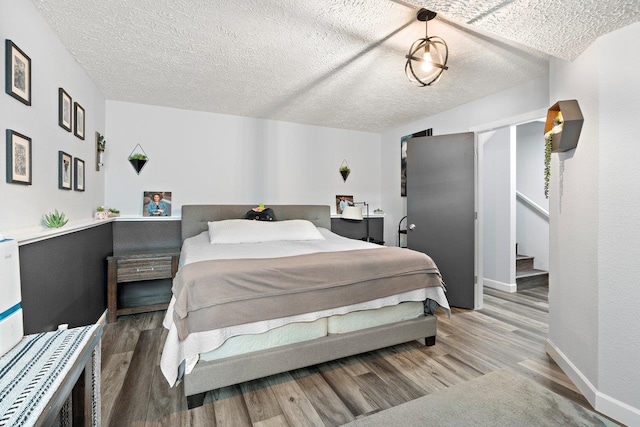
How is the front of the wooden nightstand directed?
toward the camera

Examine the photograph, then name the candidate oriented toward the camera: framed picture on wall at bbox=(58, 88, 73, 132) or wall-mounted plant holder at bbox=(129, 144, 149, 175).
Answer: the wall-mounted plant holder

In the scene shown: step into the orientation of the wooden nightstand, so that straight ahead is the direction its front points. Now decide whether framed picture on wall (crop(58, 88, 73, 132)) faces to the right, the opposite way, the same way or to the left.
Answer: to the left

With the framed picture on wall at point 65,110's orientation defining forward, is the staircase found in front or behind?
in front

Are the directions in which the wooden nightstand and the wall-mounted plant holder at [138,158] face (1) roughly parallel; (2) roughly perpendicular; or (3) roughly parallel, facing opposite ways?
roughly parallel

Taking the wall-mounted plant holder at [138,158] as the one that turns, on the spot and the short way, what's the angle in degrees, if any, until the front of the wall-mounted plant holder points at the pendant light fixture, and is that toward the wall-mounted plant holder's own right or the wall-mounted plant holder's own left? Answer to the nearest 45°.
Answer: approximately 45° to the wall-mounted plant holder's own left

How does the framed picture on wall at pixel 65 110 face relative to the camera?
to the viewer's right

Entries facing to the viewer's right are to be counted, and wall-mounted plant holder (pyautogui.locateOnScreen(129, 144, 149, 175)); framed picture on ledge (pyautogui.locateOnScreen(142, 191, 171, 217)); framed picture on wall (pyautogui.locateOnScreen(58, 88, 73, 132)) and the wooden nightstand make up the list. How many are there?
1

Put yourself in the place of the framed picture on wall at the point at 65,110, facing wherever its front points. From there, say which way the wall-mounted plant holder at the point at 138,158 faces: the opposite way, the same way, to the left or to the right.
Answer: to the right

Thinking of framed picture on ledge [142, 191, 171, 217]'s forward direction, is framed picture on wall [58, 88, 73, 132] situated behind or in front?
in front

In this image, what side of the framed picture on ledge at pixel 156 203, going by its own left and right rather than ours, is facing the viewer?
front

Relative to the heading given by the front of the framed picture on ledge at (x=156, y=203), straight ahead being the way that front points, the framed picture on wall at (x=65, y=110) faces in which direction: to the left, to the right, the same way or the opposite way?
to the left

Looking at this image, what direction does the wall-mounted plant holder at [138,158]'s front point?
toward the camera

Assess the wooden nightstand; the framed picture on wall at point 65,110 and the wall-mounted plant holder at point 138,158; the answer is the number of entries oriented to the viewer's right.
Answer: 1
